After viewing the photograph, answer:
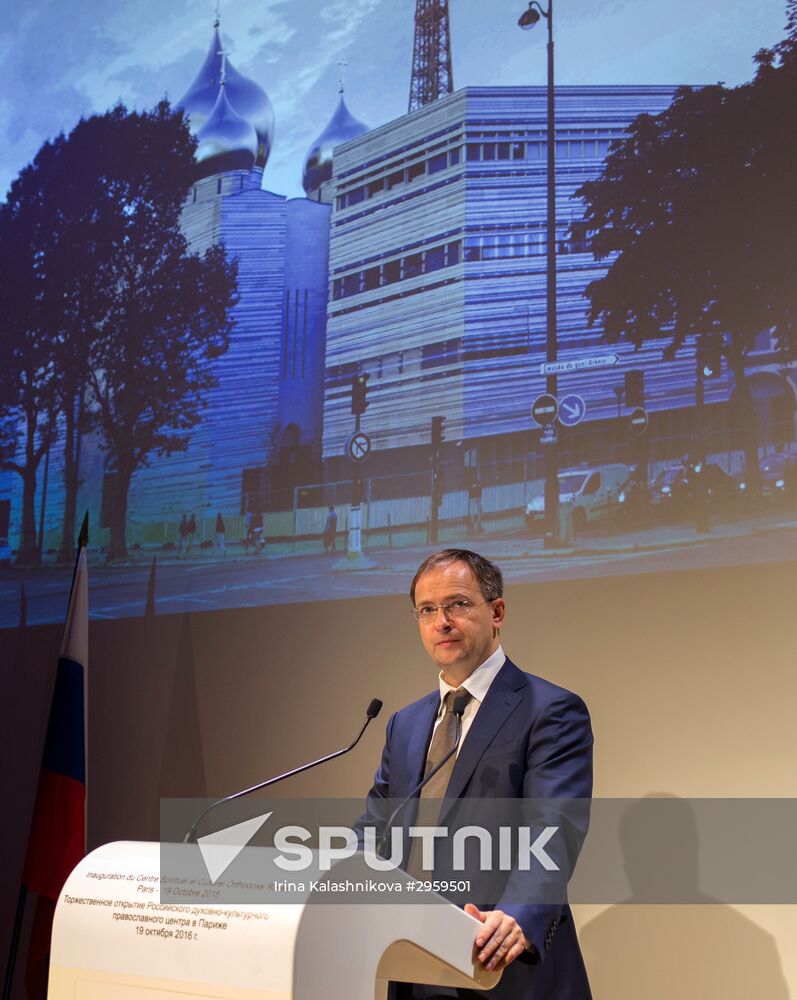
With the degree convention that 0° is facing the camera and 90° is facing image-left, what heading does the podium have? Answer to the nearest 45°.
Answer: approximately 45°

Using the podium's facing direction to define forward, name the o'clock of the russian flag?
The russian flag is roughly at 4 o'clock from the podium.

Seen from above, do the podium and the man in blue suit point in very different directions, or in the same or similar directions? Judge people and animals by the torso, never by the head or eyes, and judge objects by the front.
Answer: same or similar directions

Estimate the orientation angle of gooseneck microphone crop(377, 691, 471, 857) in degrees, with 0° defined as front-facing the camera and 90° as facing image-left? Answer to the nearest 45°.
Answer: approximately 225°

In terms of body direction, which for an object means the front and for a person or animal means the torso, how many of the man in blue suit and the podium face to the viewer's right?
0

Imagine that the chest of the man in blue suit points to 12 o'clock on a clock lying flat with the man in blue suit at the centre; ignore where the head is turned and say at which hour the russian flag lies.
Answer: The russian flag is roughly at 3 o'clock from the man in blue suit.

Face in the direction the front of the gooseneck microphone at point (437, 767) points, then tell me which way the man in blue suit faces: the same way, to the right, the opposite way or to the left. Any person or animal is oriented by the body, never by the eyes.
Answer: the opposite way

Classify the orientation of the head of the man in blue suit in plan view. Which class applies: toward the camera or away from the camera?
toward the camera

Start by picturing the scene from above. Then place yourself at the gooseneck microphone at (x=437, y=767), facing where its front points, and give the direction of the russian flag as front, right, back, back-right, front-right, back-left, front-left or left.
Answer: left

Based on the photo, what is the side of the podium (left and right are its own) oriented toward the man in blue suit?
back
